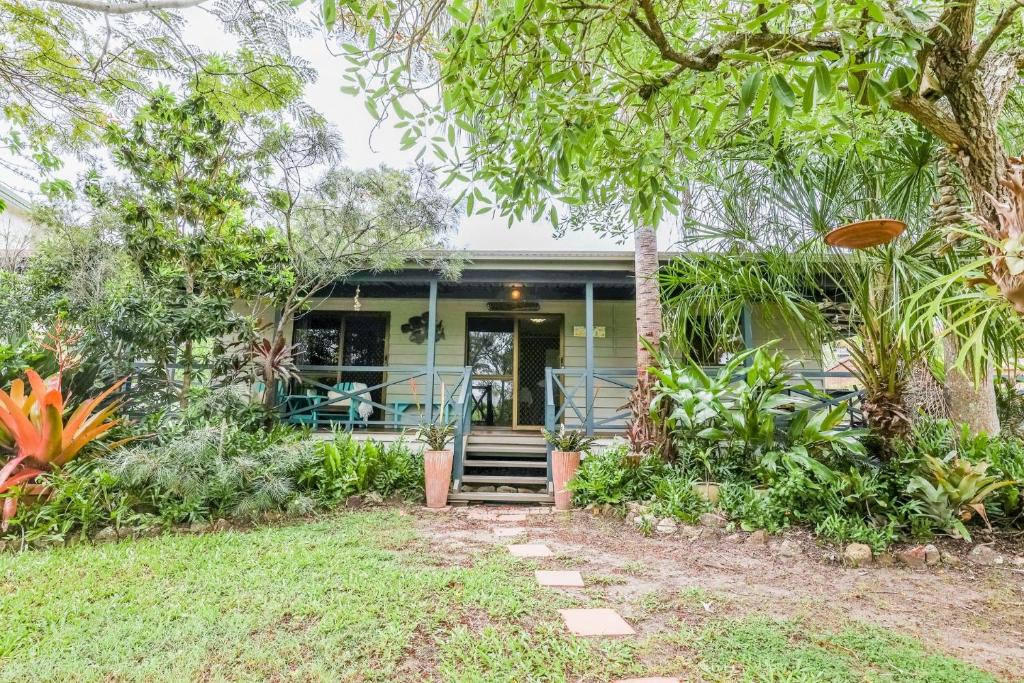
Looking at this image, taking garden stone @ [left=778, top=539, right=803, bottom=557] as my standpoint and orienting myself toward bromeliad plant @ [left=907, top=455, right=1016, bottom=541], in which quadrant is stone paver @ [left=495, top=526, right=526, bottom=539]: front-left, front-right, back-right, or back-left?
back-left

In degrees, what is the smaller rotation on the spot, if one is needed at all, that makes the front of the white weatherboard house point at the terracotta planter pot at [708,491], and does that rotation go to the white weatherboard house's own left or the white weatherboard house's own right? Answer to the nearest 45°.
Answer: approximately 45° to the white weatherboard house's own left

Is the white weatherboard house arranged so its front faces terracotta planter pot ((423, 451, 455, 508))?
yes

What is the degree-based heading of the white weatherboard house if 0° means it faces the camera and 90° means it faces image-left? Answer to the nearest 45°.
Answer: approximately 0°
